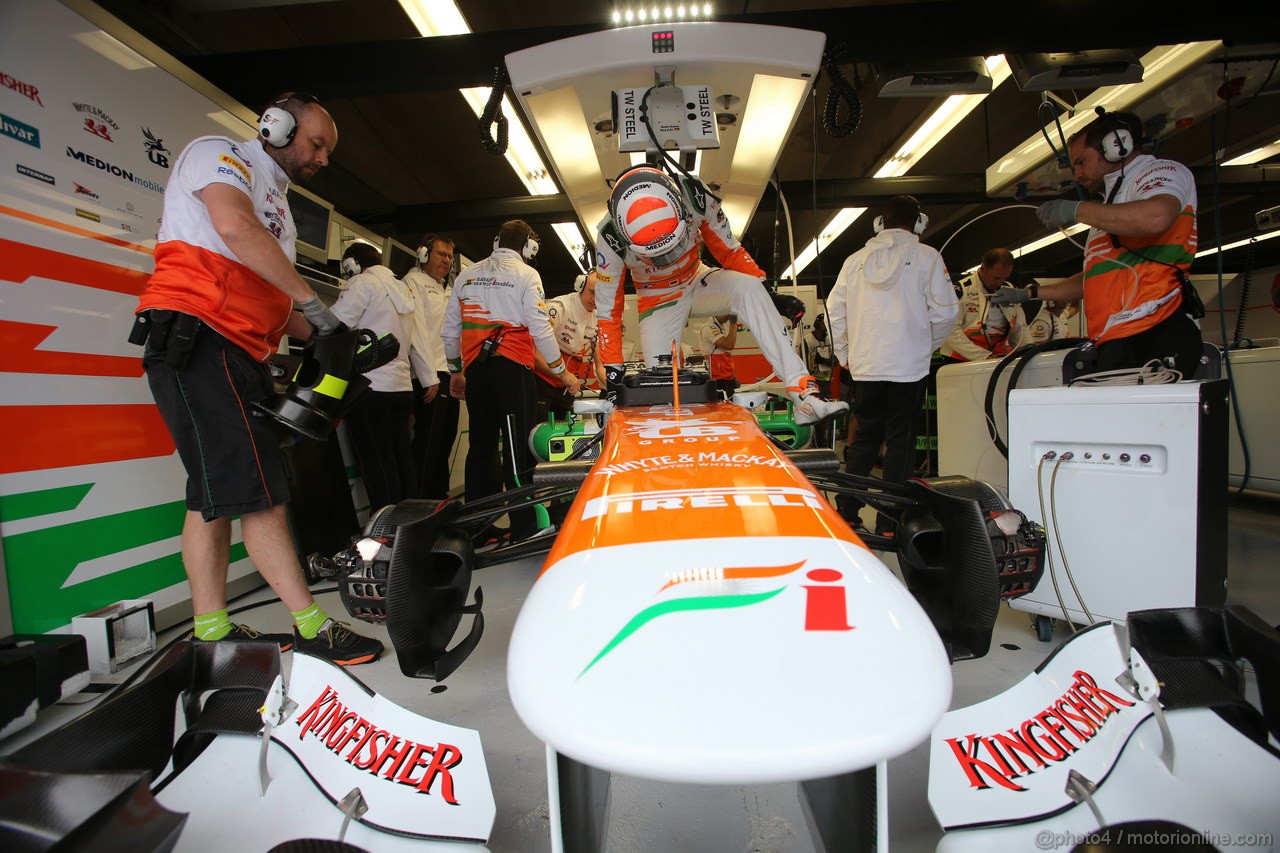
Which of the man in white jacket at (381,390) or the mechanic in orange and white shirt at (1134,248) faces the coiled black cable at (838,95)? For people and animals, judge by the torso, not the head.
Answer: the mechanic in orange and white shirt

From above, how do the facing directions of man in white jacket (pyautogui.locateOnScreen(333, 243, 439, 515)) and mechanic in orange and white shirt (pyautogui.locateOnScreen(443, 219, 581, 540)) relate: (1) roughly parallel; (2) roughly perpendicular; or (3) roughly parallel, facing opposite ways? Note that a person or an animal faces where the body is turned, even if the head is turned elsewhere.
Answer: roughly perpendicular

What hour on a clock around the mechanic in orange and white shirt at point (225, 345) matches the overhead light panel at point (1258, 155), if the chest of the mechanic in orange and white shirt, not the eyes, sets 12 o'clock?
The overhead light panel is roughly at 12 o'clock from the mechanic in orange and white shirt.

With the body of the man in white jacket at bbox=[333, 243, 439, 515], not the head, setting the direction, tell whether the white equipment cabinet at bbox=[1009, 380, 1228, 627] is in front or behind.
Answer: behind

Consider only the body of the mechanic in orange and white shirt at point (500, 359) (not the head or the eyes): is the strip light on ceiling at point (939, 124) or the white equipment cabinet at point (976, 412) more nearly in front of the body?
the strip light on ceiling

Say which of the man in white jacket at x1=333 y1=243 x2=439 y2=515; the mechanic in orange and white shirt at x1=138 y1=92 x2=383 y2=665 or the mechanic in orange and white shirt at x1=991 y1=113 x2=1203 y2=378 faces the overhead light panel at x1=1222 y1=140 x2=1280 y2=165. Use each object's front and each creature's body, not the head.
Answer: the mechanic in orange and white shirt at x1=138 y1=92 x2=383 y2=665

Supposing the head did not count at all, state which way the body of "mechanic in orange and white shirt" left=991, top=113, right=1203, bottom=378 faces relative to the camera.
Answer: to the viewer's left

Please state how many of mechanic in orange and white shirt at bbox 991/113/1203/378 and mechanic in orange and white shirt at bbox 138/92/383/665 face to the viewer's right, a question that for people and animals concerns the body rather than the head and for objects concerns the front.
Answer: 1

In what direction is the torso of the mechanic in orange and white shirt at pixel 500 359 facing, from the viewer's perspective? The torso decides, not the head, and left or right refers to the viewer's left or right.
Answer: facing away from the viewer and to the right of the viewer

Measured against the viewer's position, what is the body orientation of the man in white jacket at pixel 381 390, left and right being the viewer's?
facing away from the viewer and to the left of the viewer

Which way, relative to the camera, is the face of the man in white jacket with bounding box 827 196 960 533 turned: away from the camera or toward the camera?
away from the camera

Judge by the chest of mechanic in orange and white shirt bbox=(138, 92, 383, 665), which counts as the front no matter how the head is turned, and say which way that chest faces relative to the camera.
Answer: to the viewer's right
